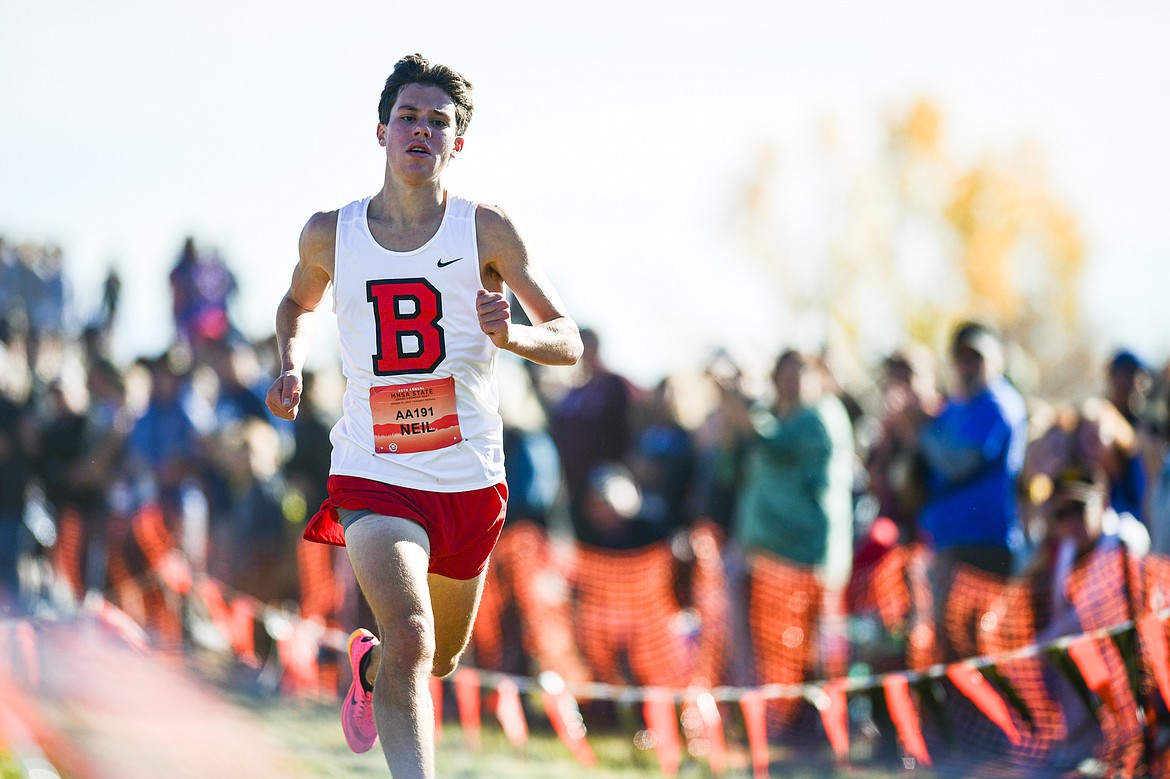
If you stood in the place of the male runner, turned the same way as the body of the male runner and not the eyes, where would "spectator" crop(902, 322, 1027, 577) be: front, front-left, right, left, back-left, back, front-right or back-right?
back-left

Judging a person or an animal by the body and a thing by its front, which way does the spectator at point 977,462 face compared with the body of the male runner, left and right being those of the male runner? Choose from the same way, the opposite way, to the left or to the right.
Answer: to the right

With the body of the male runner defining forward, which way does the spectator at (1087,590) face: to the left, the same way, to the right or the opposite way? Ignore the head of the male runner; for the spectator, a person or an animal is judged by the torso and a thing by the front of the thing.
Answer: to the right

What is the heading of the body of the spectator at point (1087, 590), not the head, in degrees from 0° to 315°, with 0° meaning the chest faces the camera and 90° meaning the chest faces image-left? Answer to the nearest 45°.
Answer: approximately 45°

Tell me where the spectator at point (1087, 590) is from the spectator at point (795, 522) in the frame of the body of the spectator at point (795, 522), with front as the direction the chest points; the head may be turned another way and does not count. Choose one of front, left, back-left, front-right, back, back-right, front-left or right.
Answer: left
